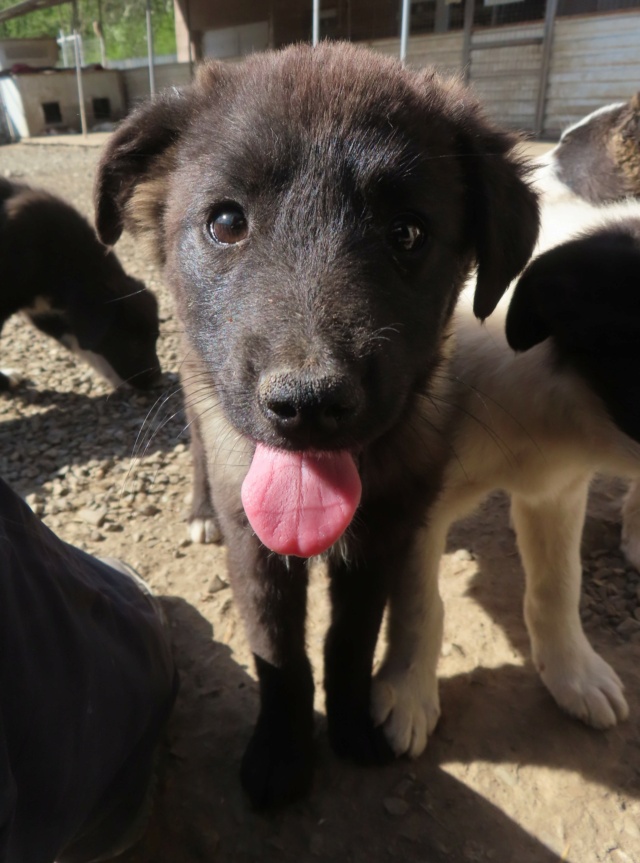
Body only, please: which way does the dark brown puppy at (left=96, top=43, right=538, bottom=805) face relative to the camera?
toward the camera

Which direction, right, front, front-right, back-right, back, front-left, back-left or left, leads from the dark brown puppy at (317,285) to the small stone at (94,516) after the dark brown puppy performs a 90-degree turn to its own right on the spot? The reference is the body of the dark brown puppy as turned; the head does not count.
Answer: front-right

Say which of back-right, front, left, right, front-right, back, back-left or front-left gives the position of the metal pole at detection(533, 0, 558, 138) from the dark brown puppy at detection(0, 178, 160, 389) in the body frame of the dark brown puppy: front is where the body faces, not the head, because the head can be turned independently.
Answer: front-left

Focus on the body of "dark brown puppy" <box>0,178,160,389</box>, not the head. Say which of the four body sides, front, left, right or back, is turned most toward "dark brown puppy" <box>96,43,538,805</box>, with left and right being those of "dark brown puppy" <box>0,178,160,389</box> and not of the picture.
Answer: right

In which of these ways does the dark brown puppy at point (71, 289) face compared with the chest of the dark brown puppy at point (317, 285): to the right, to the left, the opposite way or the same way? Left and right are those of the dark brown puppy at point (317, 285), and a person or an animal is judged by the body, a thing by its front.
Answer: to the left

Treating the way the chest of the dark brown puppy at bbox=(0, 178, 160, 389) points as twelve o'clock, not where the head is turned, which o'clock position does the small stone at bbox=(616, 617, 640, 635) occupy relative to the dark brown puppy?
The small stone is roughly at 2 o'clock from the dark brown puppy.

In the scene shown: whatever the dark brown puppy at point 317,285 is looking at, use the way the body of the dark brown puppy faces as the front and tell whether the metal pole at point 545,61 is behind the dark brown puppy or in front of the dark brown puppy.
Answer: behind

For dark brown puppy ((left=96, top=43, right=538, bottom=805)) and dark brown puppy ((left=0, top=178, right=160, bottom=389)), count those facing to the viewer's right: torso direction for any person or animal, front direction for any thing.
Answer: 1

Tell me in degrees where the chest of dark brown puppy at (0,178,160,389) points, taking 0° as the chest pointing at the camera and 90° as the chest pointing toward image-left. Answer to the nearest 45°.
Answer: approximately 270°

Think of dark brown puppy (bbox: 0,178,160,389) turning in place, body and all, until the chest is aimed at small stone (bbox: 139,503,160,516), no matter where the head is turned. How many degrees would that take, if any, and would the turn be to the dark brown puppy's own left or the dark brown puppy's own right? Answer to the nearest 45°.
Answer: approximately 90° to the dark brown puppy's own right

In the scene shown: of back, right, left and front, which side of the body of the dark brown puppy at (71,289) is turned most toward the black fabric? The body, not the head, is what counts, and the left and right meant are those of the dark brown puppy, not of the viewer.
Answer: right

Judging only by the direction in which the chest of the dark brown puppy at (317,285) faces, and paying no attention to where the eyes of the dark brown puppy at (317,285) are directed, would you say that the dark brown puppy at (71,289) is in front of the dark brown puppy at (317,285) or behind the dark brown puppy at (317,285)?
behind

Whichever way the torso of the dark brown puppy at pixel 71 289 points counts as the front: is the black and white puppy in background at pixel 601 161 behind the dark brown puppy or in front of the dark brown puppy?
in front

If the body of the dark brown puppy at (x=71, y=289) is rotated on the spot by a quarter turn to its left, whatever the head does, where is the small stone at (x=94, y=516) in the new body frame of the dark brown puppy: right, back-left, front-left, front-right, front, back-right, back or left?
back
